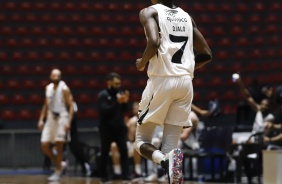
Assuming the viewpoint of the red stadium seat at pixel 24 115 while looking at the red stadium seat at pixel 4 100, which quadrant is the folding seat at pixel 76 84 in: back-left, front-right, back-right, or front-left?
back-right

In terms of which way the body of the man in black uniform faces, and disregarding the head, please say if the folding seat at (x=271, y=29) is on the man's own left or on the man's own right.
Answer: on the man's own left

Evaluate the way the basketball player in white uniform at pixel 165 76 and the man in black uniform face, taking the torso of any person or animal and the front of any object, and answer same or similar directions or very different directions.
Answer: very different directions

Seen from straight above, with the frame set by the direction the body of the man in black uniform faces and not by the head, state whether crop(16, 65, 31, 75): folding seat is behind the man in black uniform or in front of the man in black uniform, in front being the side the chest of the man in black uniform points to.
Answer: behind

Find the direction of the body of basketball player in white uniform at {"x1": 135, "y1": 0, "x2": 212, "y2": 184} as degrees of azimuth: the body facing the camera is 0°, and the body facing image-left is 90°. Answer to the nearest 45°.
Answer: approximately 135°
